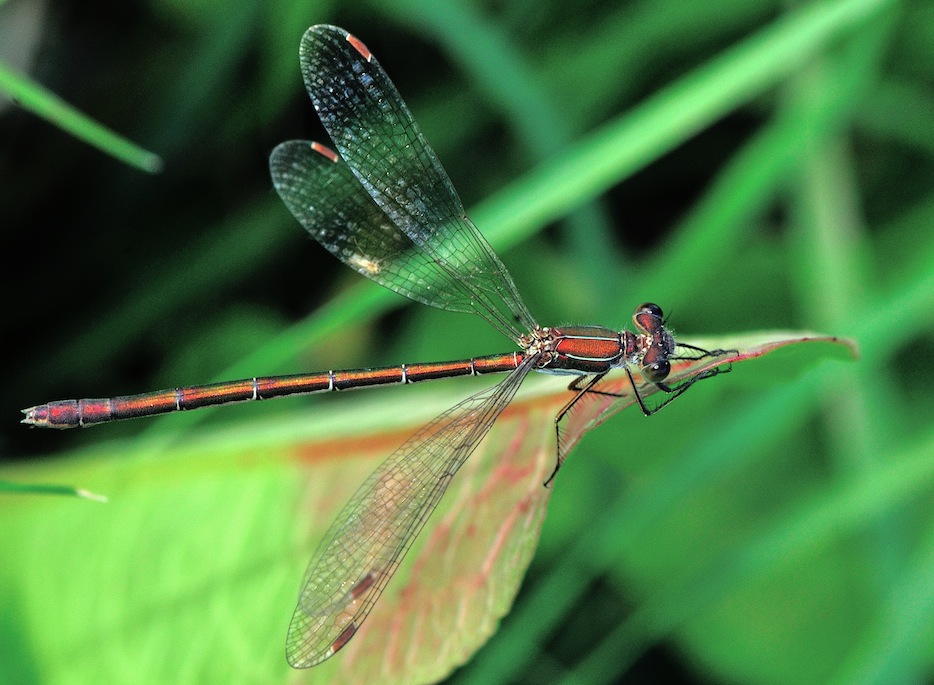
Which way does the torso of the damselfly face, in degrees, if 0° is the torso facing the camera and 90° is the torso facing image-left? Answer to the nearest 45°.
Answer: approximately 270°
